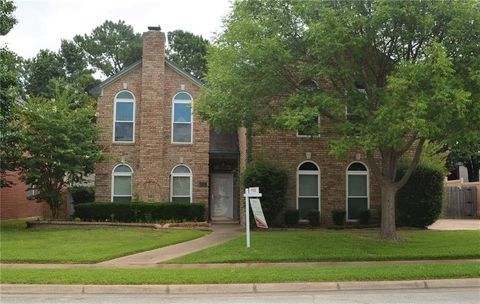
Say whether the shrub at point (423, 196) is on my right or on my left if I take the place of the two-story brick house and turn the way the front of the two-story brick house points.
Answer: on my left

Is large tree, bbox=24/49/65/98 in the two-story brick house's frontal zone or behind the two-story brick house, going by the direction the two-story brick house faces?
behind

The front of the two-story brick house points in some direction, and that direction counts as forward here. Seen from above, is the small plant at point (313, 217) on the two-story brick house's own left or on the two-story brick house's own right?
on the two-story brick house's own left

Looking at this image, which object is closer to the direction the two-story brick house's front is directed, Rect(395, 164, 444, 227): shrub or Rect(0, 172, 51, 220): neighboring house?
the shrub

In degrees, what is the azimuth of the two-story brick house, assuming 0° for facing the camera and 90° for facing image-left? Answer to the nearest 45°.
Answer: approximately 0°

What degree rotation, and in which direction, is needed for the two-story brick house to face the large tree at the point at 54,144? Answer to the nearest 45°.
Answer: approximately 45° to its right

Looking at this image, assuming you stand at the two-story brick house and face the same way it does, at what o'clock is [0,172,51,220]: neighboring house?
The neighboring house is roughly at 4 o'clock from the two-story brick house.

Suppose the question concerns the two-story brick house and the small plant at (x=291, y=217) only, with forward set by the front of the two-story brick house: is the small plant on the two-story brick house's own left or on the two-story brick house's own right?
on the two-story brick house's own left
